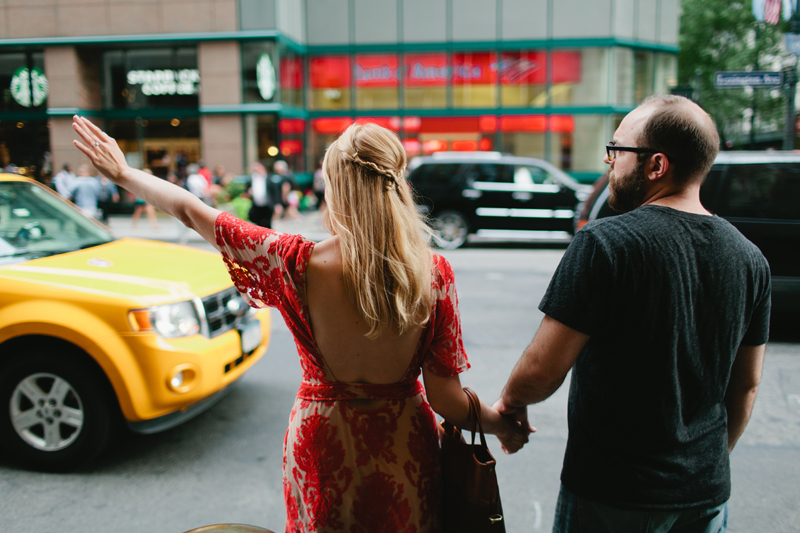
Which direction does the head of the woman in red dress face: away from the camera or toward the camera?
away from the camera

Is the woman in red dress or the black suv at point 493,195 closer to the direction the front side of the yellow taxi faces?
the woman in red dress

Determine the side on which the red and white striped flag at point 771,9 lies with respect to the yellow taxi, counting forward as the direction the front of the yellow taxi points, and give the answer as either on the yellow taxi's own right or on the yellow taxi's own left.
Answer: on the yellow taxi's own left

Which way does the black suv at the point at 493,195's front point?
to the viewer's right

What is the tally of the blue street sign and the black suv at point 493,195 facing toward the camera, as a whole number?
1

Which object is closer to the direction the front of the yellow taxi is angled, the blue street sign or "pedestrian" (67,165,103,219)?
the blue street sign

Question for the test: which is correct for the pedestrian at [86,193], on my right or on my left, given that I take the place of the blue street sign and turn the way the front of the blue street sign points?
on my right

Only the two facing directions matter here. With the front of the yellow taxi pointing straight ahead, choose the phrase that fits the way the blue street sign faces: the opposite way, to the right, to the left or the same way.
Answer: to the right

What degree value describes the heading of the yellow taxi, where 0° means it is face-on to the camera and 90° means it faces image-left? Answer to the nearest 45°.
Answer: approximately 315°

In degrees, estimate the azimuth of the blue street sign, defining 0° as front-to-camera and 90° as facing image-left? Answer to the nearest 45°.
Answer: approximately 0°

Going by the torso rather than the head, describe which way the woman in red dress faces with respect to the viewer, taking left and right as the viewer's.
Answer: facing away from the viewer

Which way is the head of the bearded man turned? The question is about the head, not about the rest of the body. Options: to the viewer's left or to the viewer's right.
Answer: to the viewer's left

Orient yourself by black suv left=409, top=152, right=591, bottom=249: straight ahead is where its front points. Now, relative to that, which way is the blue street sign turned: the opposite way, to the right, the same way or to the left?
to the right
